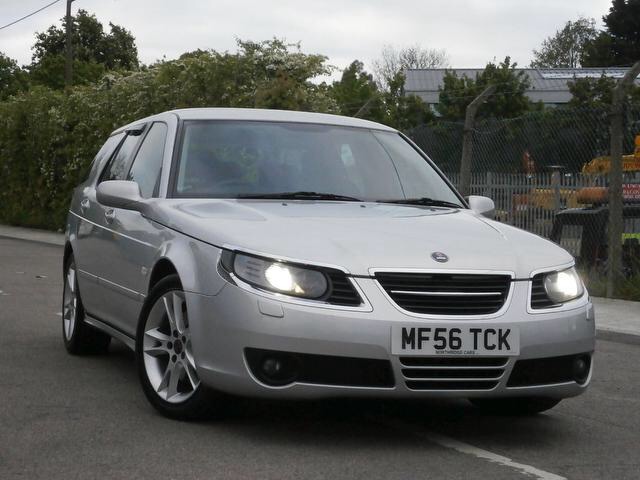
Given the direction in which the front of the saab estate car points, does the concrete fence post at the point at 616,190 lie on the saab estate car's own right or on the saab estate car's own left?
on the saab estate car's own left

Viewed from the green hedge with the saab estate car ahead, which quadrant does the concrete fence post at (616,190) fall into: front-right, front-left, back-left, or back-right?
front-left

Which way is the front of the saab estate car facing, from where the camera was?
facing the viewer and to the right of the viewer

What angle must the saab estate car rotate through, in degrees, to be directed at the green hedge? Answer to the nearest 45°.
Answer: approximately 135° to its left

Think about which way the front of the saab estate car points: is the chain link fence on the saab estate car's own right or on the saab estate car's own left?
on the saab estate car's own left
